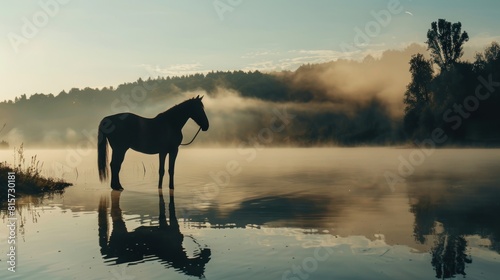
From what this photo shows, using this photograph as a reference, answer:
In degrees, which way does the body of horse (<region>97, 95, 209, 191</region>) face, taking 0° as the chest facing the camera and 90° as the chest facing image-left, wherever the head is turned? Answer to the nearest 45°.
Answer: approximately 270°
